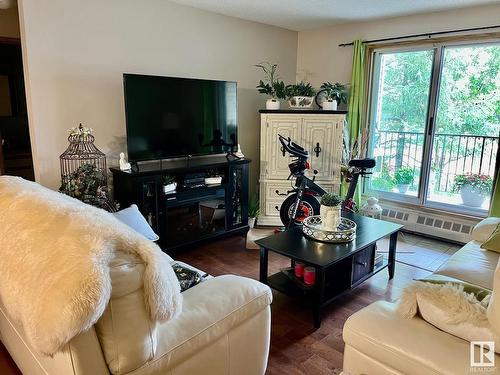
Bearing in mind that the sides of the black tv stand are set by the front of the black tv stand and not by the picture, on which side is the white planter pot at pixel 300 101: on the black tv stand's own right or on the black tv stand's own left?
on the black tv stand's own left

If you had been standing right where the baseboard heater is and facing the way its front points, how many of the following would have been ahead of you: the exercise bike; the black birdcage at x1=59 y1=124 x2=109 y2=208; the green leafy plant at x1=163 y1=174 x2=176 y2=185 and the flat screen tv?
4

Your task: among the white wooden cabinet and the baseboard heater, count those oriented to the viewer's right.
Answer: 0

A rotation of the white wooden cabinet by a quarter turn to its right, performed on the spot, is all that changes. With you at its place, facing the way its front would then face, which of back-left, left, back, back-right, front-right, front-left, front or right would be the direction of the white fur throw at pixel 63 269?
left

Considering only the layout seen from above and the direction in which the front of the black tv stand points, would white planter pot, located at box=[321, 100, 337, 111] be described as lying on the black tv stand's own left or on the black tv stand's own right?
on the black tv stand's own left

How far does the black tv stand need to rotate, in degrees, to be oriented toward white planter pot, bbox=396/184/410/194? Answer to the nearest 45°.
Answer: approximately 45° to its left

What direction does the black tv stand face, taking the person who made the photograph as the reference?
facing the viewer and to the right of the viewer

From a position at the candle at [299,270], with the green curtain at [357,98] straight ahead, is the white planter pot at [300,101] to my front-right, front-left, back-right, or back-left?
front-left

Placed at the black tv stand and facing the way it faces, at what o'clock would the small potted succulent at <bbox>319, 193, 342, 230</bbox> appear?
The small potted succulent is roughly at 12 o'clock from the black tv stand.

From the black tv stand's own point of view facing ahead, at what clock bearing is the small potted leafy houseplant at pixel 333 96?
The small potted leafy houseplant is roughly at 10 o'clock from the black tv stand.

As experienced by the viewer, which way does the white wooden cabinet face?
facing the viewer

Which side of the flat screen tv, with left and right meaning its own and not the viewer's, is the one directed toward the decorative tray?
front

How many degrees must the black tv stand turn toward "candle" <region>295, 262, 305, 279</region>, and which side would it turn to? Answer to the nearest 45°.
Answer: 0° — it already faces it
